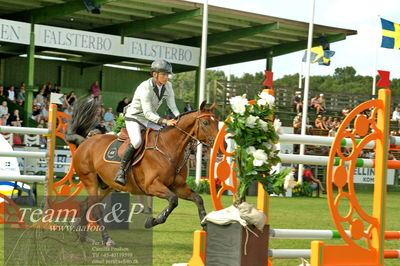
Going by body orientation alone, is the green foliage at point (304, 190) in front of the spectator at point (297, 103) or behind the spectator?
in front

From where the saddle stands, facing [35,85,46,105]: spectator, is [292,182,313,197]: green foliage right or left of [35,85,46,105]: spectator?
right

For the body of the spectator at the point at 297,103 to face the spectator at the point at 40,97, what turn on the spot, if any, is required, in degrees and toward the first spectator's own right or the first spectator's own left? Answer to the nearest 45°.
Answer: approximately 45° to the first spectator's own right

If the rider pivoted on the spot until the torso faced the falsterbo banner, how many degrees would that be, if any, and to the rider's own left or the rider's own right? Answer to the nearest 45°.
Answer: approximately 135° to the rider's own left

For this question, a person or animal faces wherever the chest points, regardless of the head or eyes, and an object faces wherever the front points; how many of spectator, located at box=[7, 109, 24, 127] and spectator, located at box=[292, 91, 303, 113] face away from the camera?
0

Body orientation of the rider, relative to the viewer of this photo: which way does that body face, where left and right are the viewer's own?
facing the viewer and to the right of the viewer

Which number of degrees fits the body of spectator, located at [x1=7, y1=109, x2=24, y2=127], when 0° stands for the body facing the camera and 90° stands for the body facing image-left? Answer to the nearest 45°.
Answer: approximately 315°
